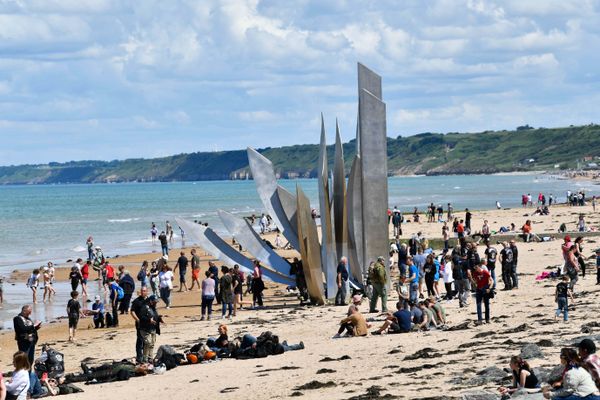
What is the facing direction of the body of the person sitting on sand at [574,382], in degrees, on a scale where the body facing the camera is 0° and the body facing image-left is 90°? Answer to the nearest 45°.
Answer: approximately 90°

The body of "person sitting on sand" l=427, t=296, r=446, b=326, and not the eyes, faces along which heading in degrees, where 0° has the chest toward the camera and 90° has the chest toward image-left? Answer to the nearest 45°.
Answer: approximately 315°

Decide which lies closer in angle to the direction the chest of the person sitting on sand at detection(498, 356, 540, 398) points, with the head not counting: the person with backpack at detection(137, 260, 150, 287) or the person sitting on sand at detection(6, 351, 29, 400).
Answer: the person sitting on sand

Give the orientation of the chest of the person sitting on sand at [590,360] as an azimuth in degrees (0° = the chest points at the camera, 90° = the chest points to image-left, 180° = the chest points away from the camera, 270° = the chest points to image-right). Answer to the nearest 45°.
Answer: approximately 90°

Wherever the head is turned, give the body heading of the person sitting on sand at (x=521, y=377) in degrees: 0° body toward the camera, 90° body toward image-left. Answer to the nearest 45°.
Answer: approximately 90°

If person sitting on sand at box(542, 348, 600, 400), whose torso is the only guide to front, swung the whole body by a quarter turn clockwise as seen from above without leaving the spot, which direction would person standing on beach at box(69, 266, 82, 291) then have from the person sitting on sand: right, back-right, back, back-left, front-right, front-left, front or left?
front-left

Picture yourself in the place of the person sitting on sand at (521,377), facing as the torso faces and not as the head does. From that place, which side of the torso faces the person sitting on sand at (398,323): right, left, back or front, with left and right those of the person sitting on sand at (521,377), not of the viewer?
right

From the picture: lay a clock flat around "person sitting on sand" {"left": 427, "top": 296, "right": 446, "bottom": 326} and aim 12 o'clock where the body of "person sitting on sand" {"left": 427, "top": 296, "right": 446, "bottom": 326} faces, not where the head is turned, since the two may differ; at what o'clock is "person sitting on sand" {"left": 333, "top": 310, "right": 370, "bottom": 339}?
"person sitting on sand" {"left": 333, "top": 310, "right": 370, "bottom": 339} is roughly at 4 o'clock from "person sitting on sand" {"left": 427, "top": 296, "right": 446, "bottom": 326}.

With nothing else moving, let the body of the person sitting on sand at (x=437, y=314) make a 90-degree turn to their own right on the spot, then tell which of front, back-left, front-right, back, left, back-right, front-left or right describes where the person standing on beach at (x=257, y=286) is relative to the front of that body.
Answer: front-left

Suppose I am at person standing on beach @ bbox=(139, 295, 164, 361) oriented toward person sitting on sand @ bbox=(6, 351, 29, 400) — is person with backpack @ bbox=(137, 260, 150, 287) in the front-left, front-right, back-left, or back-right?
back-right
